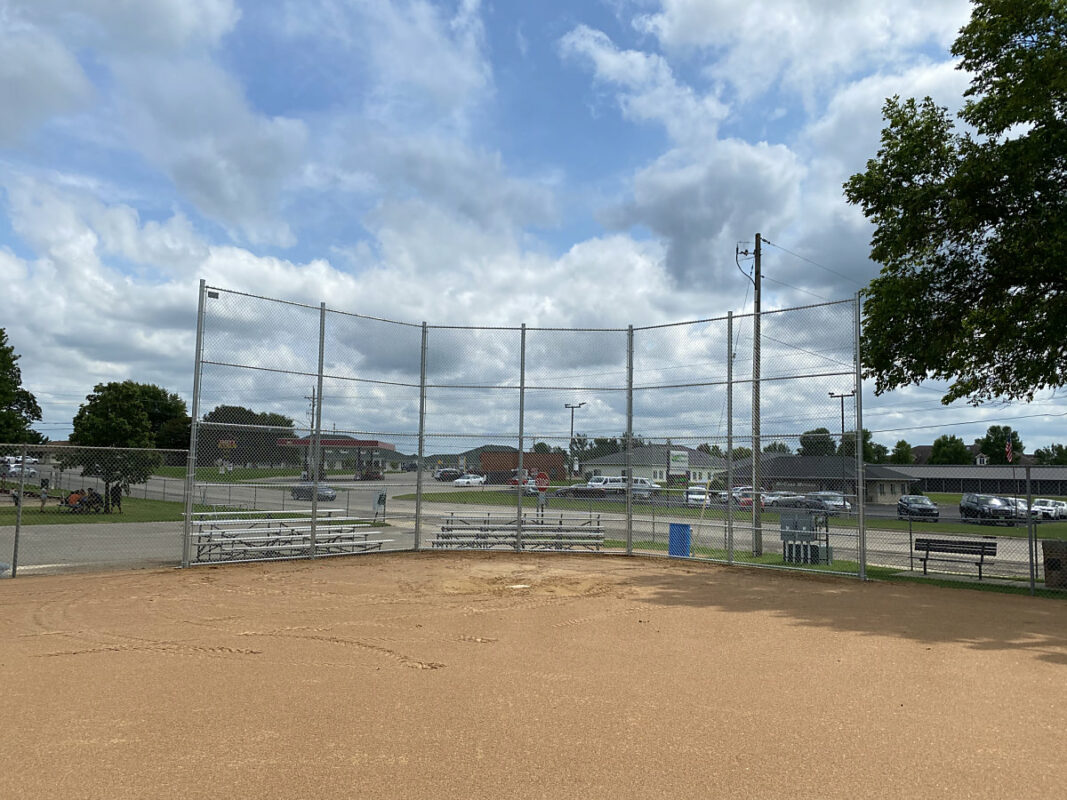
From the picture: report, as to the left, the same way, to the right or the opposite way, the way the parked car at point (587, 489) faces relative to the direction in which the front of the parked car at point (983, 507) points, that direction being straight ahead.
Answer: to the right

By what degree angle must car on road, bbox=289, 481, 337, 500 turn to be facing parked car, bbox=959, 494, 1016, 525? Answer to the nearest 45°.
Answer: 0° — it already faces it

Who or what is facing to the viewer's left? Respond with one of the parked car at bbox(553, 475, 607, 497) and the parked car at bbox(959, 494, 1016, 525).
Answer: the parked car at bbox(553, 475, 607, 497)

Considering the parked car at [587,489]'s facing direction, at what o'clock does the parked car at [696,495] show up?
the parked car at [696,495] is roughly at 7 o'clock from the parked car at [587,489].

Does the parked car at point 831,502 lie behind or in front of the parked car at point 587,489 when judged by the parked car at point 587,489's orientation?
behind

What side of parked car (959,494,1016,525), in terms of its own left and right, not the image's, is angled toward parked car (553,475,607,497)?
right

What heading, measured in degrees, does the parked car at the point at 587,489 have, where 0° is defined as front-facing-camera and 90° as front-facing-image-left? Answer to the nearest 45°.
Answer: approximately 90°

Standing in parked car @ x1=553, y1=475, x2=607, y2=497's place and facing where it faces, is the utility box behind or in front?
behind

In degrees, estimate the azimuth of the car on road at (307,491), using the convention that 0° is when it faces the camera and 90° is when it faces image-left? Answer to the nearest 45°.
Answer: approximately 270°

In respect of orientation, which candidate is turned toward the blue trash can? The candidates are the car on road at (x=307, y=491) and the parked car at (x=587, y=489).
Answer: the car on road at (x=307, y=491)

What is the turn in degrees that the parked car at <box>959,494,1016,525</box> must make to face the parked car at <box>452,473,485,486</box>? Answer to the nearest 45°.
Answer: approximately 90° to its right

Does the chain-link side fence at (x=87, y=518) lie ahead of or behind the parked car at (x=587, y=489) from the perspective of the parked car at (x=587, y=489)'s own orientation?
ahead
